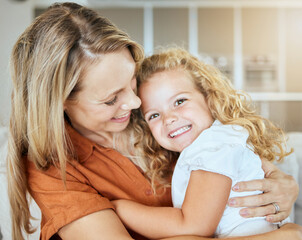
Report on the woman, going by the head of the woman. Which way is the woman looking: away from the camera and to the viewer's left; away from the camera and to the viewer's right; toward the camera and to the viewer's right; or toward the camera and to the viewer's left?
toward the camera and to the viewer's right

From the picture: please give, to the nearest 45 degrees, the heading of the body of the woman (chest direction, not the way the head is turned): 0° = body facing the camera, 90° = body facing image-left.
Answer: approximately 315°

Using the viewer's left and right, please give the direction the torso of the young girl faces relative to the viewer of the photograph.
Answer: facing to the left of the viewer
